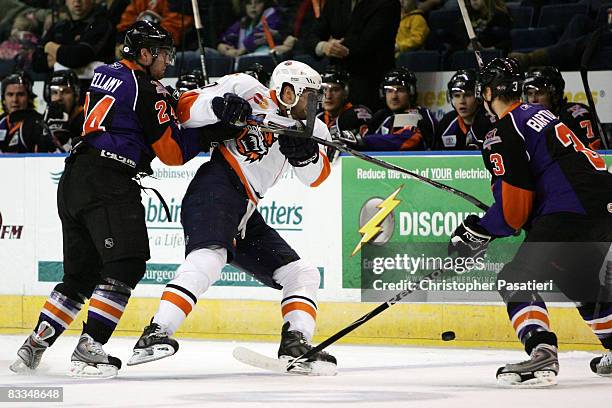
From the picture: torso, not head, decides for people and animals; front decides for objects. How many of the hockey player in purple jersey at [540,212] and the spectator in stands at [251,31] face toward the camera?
1

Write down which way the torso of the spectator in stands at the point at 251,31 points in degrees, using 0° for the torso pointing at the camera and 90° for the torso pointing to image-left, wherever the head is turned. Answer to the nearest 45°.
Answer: approximately 0°

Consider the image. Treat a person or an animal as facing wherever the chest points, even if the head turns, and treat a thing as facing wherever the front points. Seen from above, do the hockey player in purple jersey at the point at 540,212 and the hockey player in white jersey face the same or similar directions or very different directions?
very different directions

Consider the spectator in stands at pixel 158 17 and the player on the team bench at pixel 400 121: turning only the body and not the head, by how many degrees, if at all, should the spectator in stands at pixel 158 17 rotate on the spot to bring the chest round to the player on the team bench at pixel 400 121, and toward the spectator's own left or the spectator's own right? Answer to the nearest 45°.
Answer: approximately 45° to the spectator's own left

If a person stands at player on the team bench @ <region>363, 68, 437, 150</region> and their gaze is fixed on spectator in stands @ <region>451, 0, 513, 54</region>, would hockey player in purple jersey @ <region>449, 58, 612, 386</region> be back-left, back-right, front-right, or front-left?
back-right

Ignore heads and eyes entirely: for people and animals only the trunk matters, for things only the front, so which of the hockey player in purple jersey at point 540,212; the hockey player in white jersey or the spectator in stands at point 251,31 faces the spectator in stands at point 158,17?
the hockey player in purple jersey

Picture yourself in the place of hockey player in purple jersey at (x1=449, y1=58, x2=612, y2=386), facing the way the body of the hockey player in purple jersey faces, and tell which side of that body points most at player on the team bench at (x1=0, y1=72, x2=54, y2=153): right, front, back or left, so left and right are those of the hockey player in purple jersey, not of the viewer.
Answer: front

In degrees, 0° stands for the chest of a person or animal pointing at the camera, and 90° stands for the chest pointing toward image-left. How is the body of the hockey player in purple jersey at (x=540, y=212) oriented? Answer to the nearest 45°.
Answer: approximately 135°

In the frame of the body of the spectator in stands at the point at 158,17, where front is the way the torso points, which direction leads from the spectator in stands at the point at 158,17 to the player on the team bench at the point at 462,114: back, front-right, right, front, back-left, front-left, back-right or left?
front-left

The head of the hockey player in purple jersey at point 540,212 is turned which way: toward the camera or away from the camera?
away from the camera

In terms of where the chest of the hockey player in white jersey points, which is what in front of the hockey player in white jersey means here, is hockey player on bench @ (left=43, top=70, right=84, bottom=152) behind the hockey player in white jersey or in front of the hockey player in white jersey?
behind

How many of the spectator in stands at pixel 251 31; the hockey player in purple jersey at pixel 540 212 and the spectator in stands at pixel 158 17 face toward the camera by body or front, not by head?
2

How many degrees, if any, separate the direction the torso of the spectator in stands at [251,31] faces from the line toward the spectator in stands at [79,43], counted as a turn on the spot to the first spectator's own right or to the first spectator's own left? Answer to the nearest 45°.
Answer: approximately 90° to the first spectator's own right
